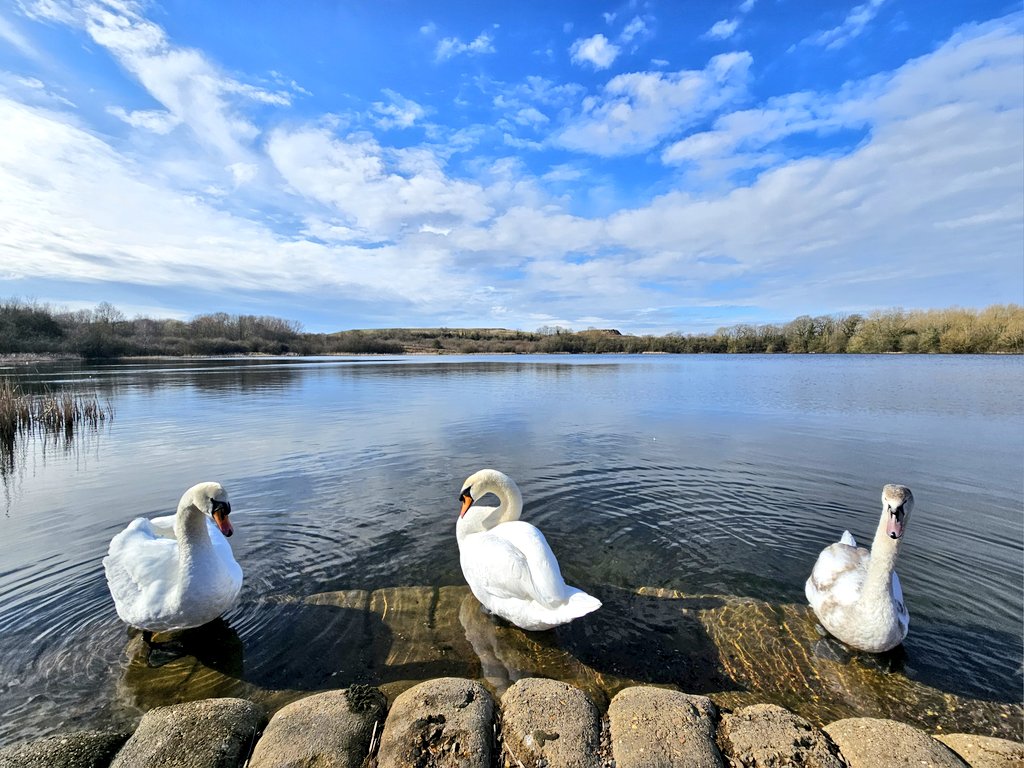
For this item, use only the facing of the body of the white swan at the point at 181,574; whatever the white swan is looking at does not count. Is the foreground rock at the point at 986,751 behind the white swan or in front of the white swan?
in front

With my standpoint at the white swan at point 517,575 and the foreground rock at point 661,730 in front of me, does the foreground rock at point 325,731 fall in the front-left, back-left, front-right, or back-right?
front-right

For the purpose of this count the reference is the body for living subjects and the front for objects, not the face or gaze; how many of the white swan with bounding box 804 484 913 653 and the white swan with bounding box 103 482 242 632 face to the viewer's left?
0

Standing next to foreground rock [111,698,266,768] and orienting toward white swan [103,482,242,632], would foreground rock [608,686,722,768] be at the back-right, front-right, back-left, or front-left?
back-right

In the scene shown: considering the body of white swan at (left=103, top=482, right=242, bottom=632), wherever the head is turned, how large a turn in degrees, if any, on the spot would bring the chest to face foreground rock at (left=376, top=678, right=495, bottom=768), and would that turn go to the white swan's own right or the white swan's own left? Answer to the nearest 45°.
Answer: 0° — it already faces it

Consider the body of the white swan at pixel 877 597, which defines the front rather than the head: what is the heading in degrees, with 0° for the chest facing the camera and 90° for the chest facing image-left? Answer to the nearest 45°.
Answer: approximately 315°

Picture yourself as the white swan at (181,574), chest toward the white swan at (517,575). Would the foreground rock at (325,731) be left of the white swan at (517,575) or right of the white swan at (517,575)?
right

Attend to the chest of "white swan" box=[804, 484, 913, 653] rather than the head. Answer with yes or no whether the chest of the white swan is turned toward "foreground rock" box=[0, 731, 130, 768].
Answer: no

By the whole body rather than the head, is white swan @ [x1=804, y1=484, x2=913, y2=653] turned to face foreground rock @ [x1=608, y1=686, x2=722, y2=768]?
no

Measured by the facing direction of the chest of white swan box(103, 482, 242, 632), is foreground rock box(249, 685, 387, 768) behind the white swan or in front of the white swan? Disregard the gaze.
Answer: in front

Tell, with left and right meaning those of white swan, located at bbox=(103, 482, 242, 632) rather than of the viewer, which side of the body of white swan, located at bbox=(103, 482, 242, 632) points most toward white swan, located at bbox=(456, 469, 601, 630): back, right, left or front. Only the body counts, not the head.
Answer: front

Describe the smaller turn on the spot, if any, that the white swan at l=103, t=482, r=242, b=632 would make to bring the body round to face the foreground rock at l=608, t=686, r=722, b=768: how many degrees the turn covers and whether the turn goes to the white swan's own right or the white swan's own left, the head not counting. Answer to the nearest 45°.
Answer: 0° — it already faces it

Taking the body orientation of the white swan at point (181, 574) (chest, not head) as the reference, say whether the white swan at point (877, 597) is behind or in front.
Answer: in front

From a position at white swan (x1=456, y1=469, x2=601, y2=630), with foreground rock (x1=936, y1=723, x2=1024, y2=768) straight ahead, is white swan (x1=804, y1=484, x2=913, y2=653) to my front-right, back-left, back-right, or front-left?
front-left

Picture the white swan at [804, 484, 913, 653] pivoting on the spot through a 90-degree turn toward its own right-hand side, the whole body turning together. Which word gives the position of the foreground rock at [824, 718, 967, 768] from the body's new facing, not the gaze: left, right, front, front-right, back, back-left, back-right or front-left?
front-left
